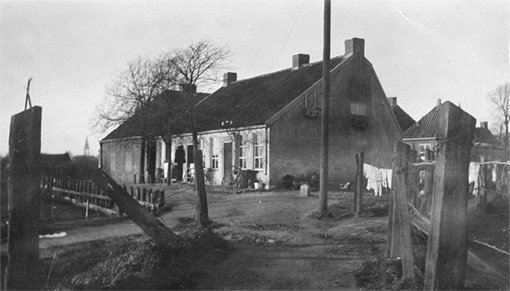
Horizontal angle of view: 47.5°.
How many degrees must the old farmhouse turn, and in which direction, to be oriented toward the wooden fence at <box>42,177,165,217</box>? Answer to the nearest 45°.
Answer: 0° — it already faces it

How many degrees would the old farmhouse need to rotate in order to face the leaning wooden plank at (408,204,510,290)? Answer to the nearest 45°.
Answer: approximately 45° to its left

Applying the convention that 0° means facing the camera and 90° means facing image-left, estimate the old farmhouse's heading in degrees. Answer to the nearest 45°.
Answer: approximately 45°

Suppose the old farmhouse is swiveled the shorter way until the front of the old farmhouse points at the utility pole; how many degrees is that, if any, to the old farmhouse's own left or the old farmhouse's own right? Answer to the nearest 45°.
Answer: approximately 45° to the old farmhouse's own left

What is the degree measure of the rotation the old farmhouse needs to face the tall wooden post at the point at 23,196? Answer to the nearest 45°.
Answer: approximately 45° to its left
